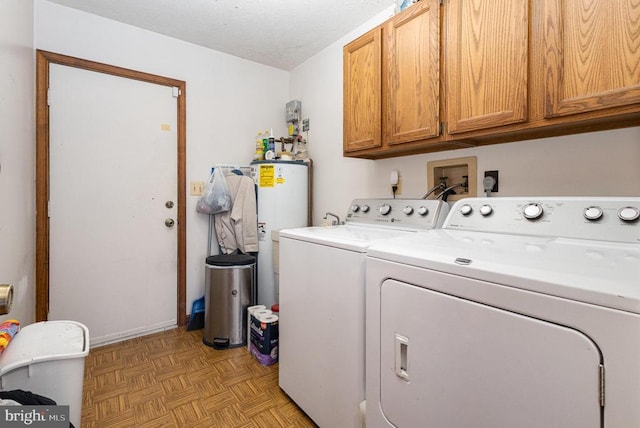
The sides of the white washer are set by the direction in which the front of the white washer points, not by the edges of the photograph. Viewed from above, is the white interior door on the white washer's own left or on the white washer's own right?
on the white washer's own right

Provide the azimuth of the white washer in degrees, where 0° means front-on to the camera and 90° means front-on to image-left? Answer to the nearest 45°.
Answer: approximately 45°

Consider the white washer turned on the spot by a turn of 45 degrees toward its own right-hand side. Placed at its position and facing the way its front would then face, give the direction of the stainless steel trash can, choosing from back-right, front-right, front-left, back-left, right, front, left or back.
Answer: front-right

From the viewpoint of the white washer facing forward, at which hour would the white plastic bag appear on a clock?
The white plastic bag is roughly at 3 o'clock from the white washer.

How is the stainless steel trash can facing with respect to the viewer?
toward the camera

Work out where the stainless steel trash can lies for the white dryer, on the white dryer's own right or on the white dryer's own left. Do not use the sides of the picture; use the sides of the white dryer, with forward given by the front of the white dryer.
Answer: on the white dryer's own right

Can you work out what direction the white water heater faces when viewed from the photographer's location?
facing the viewer and to the left of the viewer

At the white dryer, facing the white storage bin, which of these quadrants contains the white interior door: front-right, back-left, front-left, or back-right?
front-right

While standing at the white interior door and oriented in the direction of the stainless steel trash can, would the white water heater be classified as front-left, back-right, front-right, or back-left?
front-left

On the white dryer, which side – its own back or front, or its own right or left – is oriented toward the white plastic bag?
right

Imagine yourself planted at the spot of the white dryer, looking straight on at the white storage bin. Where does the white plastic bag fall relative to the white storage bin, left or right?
right

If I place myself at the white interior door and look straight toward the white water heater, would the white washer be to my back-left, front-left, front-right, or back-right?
front-right

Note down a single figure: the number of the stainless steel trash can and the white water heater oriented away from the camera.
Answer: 0

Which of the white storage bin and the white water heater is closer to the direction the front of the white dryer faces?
the white storage bin
